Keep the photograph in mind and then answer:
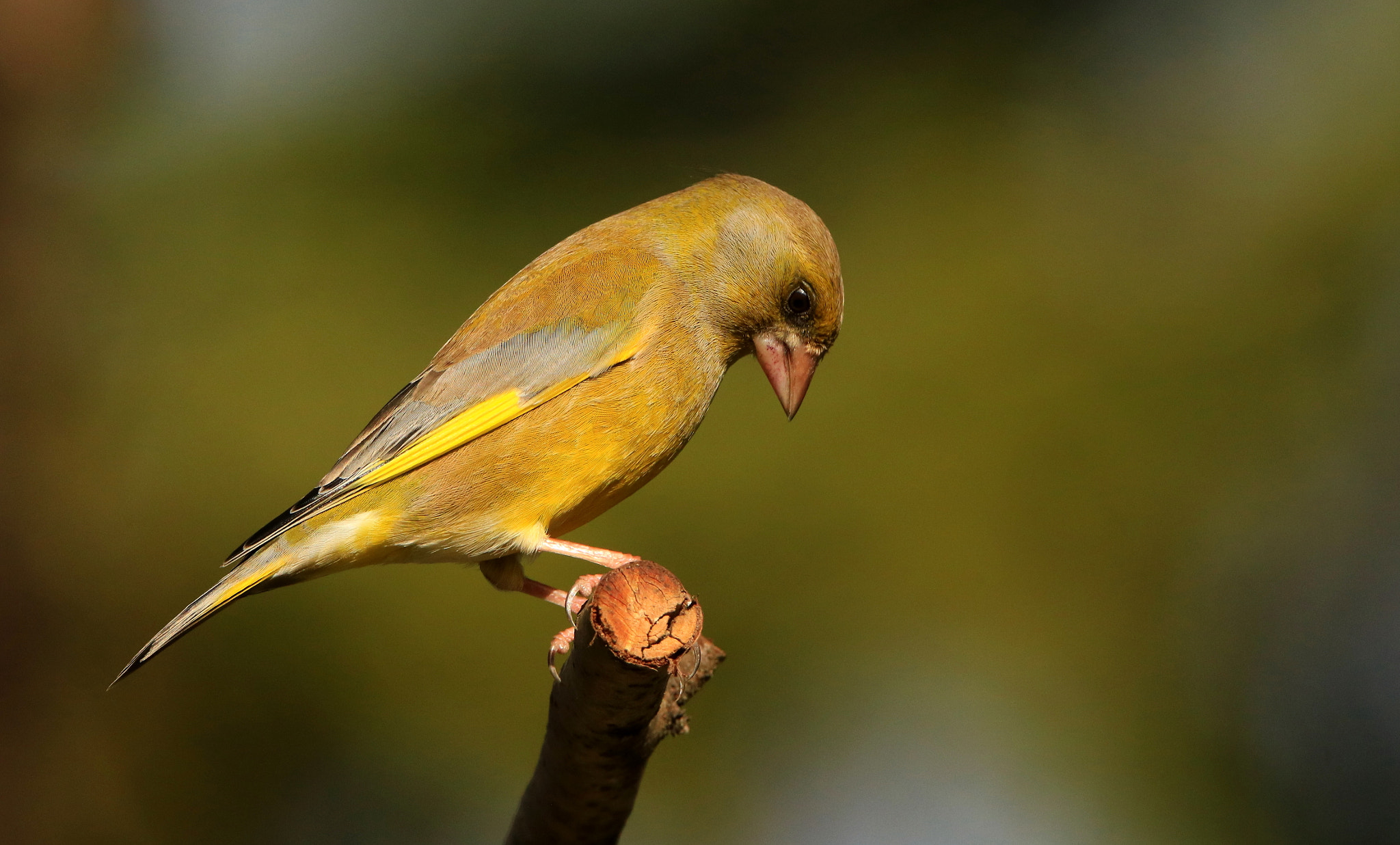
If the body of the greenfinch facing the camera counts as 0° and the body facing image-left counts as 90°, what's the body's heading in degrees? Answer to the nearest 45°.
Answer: approximately 270°
